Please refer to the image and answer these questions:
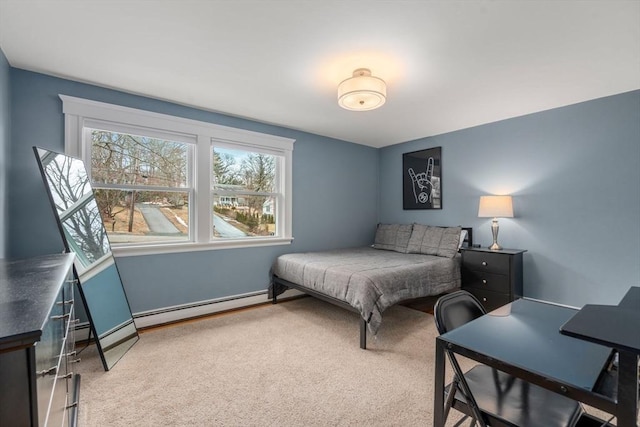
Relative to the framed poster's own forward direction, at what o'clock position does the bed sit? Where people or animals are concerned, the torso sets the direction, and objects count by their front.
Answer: The bed is roughly at 11 o'clock from the framed poster.

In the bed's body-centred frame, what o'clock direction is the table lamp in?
The table lamp is roughly at 7 o'clock from the bed.

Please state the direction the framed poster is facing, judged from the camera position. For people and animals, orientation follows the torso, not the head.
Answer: facing the viewer and to the left of the viewer

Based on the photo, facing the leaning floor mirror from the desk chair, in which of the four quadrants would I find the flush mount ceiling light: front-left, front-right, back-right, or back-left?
front-right

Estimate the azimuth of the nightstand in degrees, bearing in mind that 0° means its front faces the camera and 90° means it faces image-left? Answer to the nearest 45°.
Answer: approximately 45°

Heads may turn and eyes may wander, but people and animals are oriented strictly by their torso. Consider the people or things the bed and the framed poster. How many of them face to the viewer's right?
0

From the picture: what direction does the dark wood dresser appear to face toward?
to the viewer's right

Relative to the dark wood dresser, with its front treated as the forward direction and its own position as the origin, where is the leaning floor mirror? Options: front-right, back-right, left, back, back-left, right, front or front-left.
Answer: left

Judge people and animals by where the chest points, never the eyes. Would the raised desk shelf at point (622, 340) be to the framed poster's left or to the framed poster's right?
on its left
